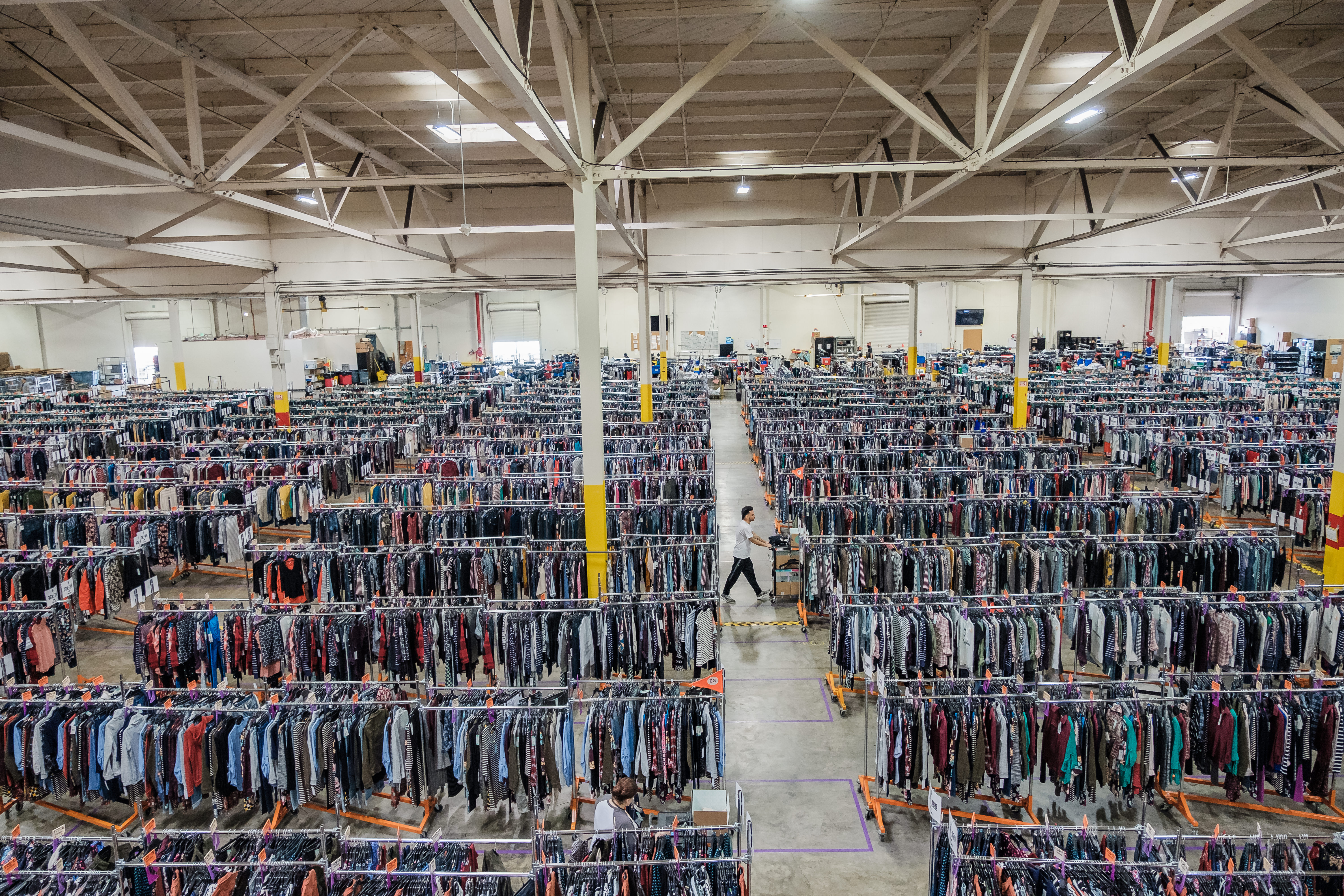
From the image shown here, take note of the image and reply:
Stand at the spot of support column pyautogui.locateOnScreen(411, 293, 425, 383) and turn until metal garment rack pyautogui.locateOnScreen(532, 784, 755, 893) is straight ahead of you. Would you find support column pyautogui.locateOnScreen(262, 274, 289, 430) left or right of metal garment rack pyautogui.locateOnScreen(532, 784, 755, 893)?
right

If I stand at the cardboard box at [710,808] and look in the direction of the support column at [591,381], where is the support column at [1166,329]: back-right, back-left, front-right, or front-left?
front-right

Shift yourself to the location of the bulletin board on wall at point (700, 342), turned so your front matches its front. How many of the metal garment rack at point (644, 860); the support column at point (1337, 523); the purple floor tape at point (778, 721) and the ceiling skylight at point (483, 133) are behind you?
0

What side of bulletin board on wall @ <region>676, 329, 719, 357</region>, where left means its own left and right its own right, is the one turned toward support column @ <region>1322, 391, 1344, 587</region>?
front

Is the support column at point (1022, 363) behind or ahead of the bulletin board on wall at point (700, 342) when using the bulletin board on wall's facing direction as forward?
ahead

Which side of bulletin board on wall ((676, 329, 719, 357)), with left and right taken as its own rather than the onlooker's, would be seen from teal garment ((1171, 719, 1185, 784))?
front

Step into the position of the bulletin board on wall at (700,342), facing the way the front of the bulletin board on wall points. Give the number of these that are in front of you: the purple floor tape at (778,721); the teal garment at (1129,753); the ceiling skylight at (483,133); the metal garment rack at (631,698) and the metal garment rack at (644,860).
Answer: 5

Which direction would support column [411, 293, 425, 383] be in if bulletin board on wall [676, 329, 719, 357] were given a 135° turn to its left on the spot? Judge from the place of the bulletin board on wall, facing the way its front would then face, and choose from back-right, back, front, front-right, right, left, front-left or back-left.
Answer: back

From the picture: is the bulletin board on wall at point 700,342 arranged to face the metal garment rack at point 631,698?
yes

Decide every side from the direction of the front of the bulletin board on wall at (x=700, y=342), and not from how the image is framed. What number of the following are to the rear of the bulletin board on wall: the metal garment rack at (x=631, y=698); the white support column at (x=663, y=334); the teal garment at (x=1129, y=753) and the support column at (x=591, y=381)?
0

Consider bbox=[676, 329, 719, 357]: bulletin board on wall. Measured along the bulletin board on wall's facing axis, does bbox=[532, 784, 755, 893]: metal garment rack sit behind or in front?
in front

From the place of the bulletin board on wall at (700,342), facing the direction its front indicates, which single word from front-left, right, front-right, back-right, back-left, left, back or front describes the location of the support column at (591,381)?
front

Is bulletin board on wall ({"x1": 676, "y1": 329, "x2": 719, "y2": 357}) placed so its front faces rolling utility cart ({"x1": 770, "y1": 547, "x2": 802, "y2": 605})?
yes

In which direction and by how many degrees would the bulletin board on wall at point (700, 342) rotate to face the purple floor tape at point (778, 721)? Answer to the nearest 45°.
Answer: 0° — it already faces it

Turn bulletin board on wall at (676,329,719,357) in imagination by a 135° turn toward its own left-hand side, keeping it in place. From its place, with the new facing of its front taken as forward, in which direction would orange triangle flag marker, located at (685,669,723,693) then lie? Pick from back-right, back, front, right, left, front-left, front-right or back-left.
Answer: back-right

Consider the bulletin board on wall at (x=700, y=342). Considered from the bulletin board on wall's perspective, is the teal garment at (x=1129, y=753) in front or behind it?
in front

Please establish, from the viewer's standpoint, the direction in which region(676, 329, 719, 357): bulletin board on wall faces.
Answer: facing the viewer
